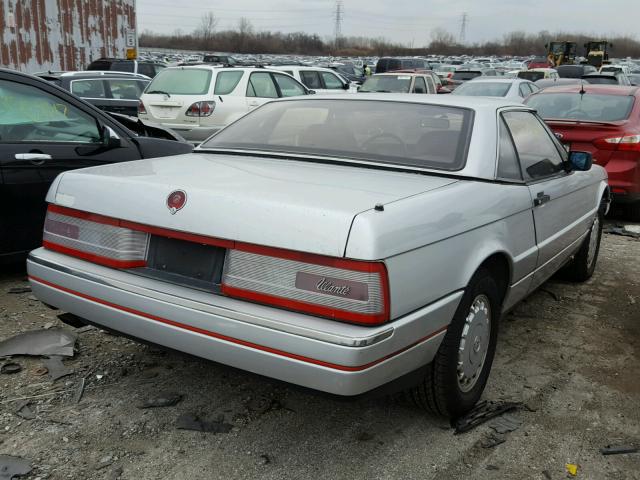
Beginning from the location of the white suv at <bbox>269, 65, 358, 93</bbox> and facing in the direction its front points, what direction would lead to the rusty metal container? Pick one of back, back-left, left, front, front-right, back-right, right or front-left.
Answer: back-left

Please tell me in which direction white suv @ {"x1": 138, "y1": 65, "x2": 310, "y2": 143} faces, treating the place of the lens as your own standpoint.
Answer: facing away from the viewer and to the right of the viewer

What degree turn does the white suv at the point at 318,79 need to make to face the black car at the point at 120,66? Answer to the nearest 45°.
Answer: approximately 135° to its left

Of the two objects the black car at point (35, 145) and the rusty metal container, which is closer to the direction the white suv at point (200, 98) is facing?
the rusty metal container
